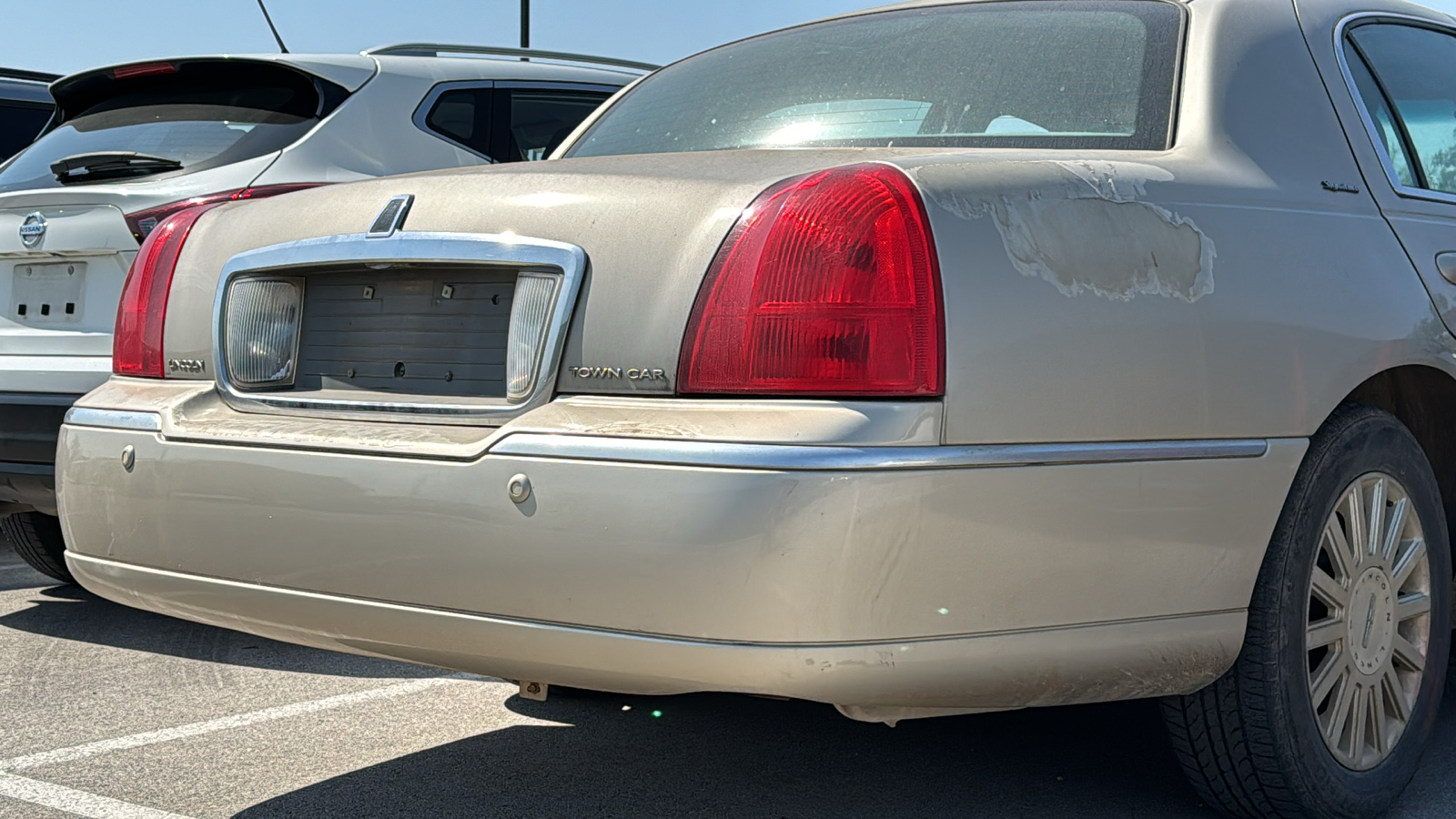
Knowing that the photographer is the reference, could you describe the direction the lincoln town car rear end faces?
facing away from the viewer and to the right of the viewer

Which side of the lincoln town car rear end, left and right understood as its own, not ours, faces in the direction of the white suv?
left

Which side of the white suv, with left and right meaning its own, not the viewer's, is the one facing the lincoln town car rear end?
right

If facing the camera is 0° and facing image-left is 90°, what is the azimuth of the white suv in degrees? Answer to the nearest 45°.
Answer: approximately 225°
